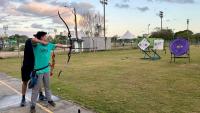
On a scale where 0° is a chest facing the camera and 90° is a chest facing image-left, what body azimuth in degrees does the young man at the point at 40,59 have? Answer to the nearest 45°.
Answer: approximately 315°

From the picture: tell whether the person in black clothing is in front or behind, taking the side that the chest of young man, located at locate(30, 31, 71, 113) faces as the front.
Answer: behind

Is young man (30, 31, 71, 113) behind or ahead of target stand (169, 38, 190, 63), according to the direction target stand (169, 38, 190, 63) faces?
ahead

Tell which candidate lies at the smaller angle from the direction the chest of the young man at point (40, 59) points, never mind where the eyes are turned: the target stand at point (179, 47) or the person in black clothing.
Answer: the target stand

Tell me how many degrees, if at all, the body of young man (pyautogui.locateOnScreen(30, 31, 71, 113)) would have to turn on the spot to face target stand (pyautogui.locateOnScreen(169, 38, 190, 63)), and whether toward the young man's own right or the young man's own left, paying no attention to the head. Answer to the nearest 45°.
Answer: approximately 90° to the young man's own left

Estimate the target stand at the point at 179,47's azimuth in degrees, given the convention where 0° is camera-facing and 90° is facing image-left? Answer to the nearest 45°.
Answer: approximately 0°

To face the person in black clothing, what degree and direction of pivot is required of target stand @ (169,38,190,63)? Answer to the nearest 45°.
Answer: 0° — it already faces them

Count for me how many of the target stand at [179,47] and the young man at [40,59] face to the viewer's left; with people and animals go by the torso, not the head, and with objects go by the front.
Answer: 0
